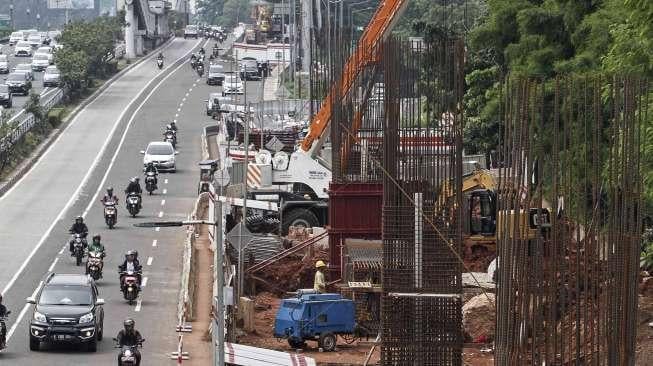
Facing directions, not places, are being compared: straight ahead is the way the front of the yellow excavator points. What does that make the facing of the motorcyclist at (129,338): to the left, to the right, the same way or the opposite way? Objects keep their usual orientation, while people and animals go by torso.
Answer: to the left

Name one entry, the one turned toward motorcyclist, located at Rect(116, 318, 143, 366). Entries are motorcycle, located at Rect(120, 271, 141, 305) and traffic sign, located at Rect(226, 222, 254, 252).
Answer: the motorcycle

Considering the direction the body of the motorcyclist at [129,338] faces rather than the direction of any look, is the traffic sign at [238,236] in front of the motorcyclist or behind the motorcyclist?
behind

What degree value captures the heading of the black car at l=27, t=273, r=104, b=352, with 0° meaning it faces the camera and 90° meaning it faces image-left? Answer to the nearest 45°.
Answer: approximately 0°

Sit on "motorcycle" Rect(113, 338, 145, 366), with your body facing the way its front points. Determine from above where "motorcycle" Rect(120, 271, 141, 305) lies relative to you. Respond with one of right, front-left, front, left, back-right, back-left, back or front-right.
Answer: back

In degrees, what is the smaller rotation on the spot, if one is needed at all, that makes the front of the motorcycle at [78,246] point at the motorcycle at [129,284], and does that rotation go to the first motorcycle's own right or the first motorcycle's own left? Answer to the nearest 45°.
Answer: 0° — it already faces it

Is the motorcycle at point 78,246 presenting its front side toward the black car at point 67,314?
yes

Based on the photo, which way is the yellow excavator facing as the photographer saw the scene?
facing to the left of the viewer

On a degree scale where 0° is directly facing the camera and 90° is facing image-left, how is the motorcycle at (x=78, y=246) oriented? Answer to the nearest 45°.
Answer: approximately 0°

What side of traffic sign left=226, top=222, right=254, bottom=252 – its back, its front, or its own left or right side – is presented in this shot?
back

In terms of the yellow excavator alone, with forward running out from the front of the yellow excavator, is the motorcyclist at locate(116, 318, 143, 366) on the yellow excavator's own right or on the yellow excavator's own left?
on the yellow excavator's own left

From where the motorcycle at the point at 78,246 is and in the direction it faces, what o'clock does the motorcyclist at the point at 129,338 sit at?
The motorcyclist is roughly at 12 o'clock from the motorcycle.
